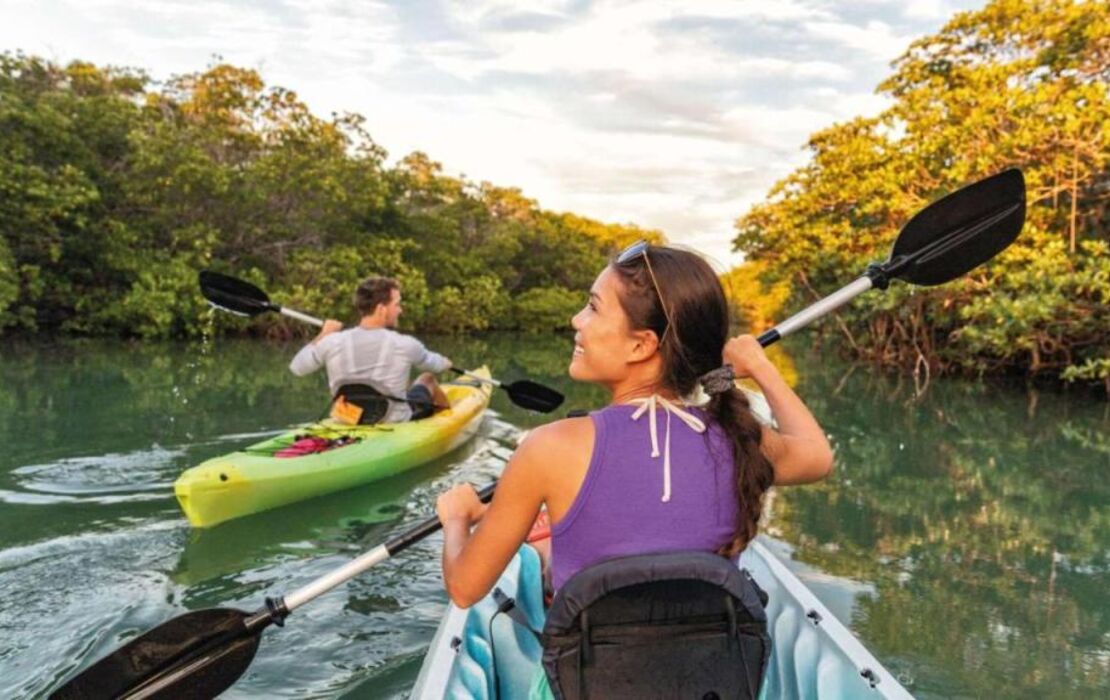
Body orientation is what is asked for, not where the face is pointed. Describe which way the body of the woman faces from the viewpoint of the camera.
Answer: away from the camera

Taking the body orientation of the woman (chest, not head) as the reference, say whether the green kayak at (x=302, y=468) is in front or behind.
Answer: in front

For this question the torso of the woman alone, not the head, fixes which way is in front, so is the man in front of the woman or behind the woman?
in front

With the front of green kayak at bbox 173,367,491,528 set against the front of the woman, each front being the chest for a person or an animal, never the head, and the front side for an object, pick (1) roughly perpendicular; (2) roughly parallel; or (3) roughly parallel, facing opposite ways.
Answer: roughly parallel

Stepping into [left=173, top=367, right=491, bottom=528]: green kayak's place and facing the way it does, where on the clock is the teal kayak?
The teal kayak is roughly at 4 o'clock from the green kayak.

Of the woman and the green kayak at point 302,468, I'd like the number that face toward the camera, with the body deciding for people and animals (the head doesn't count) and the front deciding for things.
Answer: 0

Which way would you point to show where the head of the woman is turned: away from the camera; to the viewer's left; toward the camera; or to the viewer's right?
to the viewer's left

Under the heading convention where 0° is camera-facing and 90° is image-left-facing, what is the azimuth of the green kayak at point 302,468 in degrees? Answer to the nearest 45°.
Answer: approximately 225°

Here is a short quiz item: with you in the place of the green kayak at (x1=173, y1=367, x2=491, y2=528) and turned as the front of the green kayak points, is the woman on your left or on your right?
on your right
